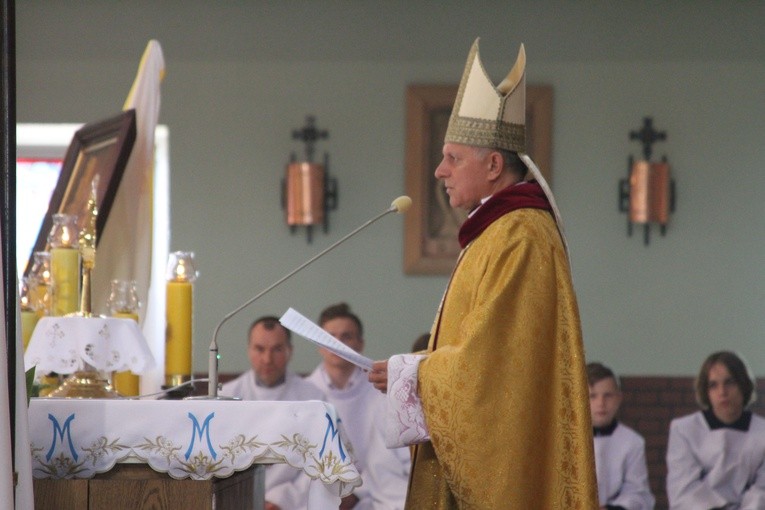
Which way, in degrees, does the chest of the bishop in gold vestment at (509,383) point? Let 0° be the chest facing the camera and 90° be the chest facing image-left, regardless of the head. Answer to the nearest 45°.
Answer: approximately 90°

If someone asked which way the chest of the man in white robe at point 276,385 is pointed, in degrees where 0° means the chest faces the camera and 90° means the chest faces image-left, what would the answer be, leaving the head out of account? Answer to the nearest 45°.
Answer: approximately 0°

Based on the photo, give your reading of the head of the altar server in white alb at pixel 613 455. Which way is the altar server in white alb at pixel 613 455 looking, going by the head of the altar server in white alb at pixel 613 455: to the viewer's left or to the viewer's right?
to the viewer's left

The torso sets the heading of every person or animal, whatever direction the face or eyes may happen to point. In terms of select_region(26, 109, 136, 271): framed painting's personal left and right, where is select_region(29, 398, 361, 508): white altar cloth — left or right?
on its left

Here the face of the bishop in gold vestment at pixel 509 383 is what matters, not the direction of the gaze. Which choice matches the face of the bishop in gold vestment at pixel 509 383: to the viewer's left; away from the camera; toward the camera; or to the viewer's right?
to the viewer's left

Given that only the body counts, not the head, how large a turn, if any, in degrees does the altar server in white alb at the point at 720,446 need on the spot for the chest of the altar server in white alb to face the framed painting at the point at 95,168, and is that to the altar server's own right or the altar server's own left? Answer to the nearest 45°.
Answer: approximately 45° to the altar server's own right
